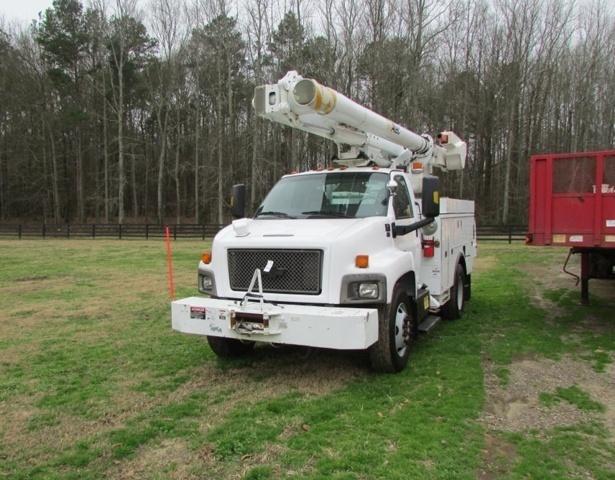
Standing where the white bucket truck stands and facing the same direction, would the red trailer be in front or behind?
behind

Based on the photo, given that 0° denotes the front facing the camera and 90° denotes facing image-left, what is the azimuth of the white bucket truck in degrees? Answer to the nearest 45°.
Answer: approximately 45°

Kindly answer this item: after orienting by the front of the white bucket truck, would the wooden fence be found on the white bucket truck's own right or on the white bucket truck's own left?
on the white bucket truck's own right
